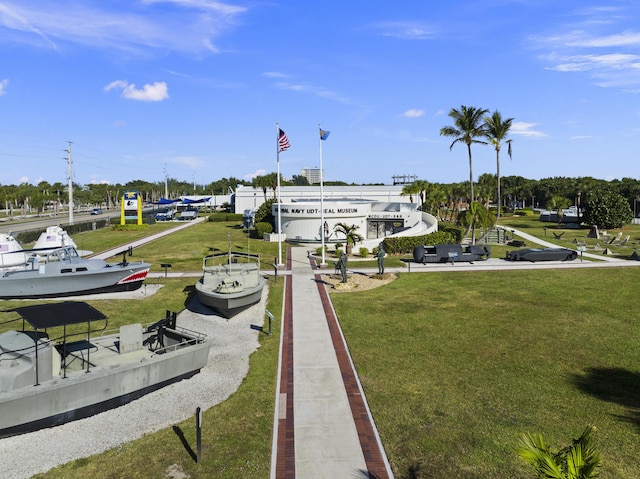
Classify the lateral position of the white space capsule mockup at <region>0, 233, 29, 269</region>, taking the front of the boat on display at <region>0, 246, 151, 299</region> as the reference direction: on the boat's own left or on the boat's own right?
on the boat's own left

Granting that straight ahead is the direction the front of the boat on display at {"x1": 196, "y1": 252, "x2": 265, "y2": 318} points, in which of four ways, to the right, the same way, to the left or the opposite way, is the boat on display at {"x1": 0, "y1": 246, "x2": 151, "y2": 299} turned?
to the left

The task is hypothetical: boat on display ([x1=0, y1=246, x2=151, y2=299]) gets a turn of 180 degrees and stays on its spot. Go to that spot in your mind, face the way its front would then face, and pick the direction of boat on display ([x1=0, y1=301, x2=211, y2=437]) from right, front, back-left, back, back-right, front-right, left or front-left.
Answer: left

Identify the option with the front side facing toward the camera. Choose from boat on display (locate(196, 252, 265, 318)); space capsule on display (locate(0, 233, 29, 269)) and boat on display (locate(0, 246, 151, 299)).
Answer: boat on display (locate(196, 252, 265, 318))

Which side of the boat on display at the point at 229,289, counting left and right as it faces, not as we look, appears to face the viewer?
front

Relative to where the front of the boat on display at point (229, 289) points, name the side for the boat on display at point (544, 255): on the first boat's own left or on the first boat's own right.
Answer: on the first boat's own left

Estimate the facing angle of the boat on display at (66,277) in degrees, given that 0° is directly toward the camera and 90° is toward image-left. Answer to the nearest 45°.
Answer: approximately 270°

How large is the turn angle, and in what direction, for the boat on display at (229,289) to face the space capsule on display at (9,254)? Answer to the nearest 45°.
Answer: approximately 135° to its right
